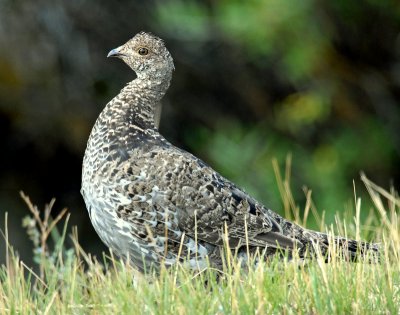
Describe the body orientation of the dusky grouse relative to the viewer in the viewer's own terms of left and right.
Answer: facing to the left of the viewer
